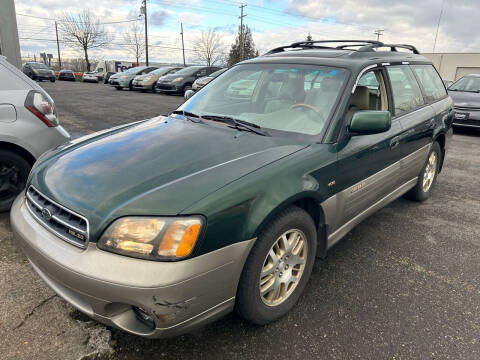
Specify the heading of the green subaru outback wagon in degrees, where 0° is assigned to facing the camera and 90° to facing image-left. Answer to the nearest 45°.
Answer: approximately 45°

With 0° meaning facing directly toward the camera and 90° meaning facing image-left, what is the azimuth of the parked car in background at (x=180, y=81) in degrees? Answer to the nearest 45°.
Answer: approximately 45°

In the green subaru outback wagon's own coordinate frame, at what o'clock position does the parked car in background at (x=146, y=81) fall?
The parked car in background is roughly at 4 o'clock from the green subaru outback wagon.

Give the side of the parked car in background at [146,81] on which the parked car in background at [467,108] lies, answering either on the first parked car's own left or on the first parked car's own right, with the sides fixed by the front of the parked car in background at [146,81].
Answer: on the first parked car's own left

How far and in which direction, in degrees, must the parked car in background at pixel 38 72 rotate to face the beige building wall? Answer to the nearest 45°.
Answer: approximately 45° to its left

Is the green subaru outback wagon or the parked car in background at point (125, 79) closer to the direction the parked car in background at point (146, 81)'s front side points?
the green subaru outback wagon

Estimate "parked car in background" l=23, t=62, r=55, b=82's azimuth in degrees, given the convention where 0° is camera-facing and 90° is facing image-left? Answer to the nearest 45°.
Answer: approximately 315°

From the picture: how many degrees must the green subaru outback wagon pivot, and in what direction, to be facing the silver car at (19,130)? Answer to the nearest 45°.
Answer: approximately 90° to its right
